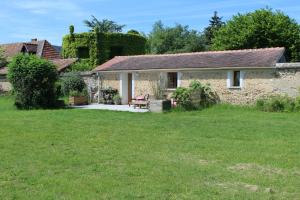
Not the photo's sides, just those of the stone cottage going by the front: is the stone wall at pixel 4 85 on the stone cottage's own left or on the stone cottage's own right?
on the stone cottage's own right

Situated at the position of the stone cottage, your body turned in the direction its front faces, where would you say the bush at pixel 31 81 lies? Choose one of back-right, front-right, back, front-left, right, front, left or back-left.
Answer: right

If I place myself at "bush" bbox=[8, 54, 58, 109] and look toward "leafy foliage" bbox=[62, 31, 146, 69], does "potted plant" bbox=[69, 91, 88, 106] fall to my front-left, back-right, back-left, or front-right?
front-right

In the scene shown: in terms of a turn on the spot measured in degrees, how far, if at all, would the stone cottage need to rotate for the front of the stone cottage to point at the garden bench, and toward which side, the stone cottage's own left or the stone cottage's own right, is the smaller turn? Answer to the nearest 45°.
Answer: approximately 90° to the stone cottage's own right

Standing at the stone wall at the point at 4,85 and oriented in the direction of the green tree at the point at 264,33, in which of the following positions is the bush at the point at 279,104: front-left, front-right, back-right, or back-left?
front-right

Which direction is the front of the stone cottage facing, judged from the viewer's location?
facing the viewer

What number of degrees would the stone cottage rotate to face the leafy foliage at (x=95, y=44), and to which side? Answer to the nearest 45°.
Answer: approximately 135° to its right
